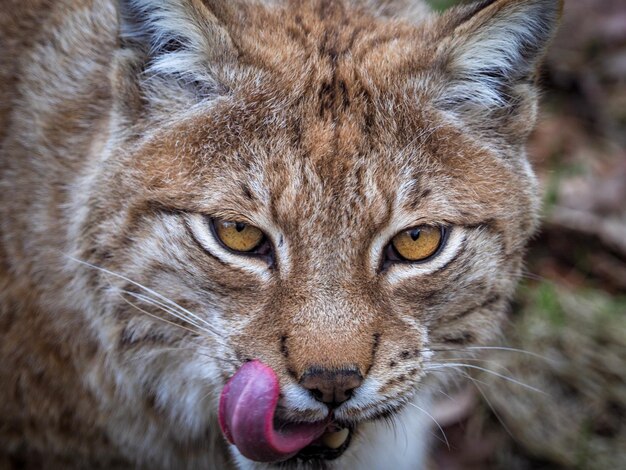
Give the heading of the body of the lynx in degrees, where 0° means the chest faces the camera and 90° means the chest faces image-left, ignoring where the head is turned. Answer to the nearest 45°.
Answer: approximately 0°
